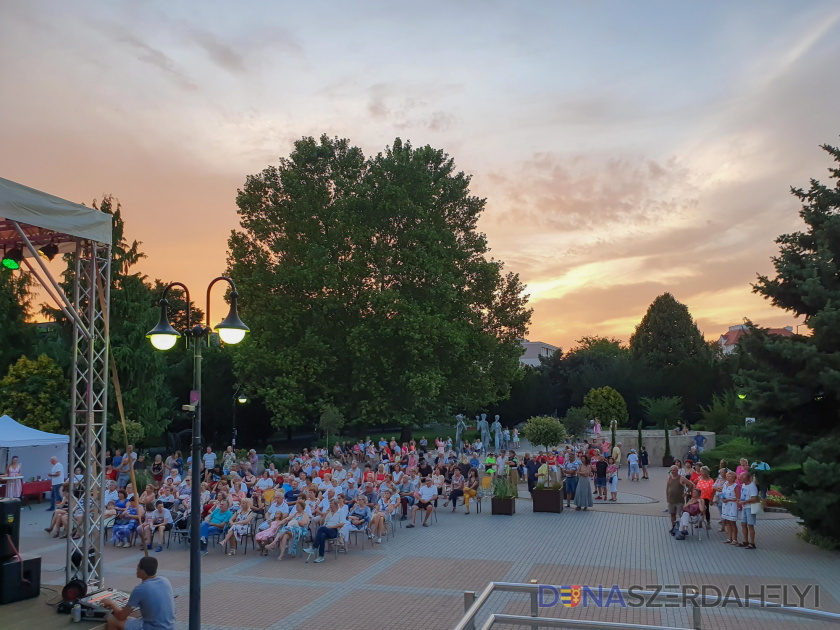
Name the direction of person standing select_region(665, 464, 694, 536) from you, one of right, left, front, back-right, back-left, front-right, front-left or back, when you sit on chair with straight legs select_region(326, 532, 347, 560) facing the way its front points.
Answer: back-left

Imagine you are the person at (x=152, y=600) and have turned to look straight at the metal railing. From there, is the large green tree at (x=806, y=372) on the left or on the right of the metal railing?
left

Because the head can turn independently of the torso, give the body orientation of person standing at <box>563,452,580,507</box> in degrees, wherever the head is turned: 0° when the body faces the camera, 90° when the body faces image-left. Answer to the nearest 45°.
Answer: approximately 45°

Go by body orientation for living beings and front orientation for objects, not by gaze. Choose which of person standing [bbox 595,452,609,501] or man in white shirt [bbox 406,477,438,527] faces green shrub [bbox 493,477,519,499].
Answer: the person standing

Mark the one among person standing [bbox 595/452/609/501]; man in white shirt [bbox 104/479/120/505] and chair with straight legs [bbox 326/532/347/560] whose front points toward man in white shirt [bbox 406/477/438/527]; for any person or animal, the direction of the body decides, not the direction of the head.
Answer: the person standing

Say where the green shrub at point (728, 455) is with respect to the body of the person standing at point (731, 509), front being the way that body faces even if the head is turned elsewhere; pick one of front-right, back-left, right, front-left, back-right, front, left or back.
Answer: back-right

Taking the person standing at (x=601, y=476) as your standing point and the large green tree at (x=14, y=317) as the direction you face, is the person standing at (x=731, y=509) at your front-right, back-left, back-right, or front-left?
back-left

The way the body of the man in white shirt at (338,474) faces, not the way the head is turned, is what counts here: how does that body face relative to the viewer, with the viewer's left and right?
facing the viewer and to the left of the viewer

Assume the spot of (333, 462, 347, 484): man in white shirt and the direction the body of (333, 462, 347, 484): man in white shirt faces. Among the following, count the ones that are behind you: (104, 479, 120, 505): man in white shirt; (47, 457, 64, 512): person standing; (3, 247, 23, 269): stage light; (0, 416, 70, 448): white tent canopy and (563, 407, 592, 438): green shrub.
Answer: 1

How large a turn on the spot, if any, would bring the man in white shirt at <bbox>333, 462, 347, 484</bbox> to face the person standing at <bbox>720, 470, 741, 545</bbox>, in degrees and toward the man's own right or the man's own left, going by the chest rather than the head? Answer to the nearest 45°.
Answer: approximately 90° to the man's own left
